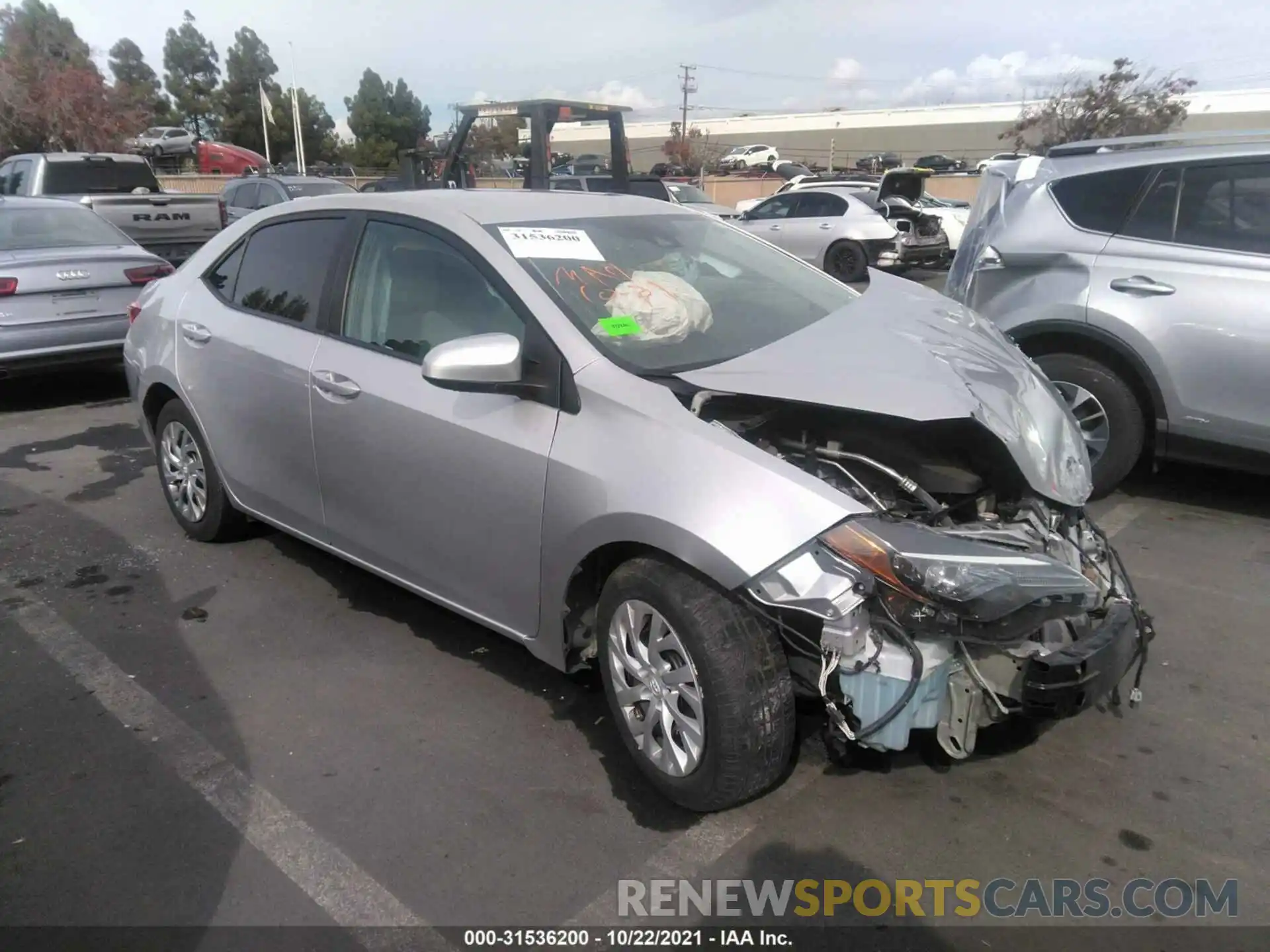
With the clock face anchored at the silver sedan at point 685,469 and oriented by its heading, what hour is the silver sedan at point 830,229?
the silver sedan at point 830,229 is roughly at 8 o'clock from the silver sedan at point 685,469.

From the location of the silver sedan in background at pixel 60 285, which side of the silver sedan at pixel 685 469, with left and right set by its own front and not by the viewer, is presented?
back

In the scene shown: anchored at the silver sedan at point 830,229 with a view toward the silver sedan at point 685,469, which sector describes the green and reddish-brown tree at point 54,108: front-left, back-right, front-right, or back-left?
back-right

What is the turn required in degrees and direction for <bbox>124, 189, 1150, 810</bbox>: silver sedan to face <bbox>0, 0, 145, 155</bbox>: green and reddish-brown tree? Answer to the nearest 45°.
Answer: approximately 180°

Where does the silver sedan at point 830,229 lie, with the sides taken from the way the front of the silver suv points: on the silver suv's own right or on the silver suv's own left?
on the silver suv's own left

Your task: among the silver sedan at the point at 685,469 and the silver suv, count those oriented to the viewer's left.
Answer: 0

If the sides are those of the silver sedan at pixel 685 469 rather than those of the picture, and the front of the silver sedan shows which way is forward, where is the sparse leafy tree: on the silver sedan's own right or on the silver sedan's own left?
on the silver sedan's own left

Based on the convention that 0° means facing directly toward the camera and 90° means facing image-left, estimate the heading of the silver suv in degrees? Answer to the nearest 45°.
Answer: approximately 270°

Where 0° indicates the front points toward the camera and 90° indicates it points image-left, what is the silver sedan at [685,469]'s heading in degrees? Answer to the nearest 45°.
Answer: approximately 315°

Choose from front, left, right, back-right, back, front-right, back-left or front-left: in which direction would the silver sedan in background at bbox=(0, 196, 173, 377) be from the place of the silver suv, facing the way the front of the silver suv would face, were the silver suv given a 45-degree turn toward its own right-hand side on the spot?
back-right
